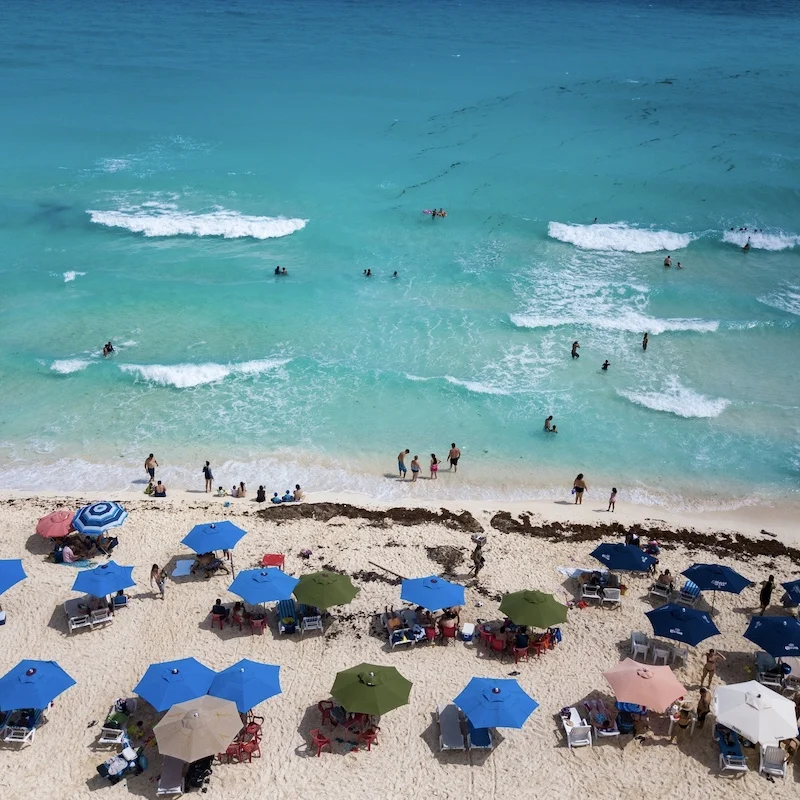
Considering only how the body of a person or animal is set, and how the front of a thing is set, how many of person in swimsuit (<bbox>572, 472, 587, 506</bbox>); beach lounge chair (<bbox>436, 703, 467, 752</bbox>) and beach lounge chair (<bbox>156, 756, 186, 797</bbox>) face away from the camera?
3

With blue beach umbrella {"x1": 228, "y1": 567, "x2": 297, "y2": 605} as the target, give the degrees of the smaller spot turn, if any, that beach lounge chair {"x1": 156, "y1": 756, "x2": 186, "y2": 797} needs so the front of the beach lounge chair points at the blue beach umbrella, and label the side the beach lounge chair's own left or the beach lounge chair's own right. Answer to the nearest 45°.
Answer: approximately 45° to the beach lounge chair's own right

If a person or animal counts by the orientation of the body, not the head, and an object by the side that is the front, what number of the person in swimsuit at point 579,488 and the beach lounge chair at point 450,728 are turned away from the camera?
2

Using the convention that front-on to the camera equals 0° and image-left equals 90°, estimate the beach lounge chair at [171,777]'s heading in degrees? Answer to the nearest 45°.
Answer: approximately 180°

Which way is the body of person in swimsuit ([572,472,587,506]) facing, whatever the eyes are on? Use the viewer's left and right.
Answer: facing away from the viewer

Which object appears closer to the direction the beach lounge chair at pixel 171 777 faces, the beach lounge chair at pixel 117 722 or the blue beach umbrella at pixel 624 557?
the beach lounge chair

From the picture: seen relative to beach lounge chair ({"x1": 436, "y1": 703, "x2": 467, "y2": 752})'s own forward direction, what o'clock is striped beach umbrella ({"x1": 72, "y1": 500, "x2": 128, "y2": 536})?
The striped beach umbrella is roughly at 10 o'clock from the beach lounge chair.

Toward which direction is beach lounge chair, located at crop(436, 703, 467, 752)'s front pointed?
away from the camera

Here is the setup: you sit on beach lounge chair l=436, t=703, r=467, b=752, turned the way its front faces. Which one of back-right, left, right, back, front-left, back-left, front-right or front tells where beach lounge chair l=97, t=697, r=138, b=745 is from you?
left
